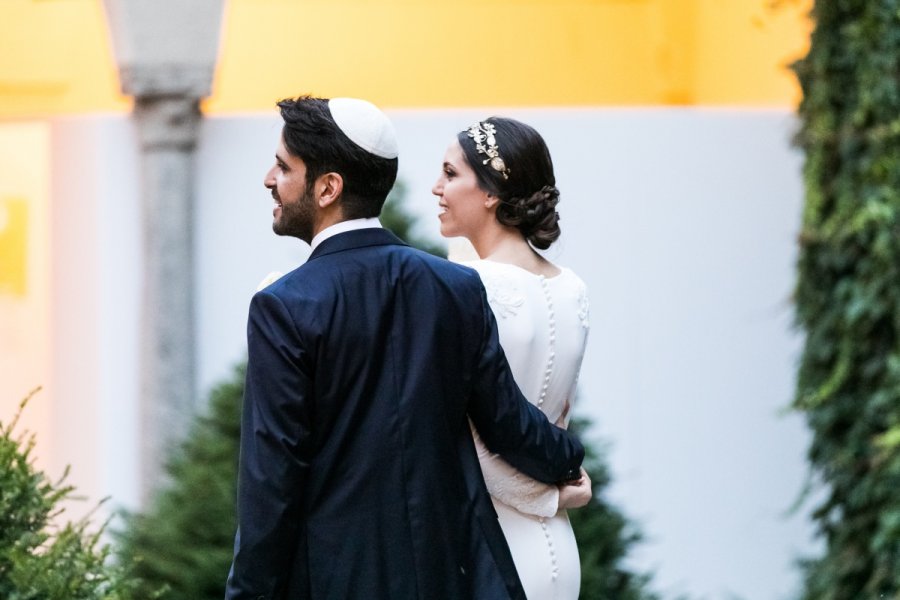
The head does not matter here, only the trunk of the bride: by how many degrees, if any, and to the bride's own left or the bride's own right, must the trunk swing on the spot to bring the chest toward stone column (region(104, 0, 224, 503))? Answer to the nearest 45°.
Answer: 0° — they already face it

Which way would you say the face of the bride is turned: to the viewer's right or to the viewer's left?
to the viewer's left

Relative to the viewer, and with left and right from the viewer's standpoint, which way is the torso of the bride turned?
facing away from the viewer and to the left of the viewer

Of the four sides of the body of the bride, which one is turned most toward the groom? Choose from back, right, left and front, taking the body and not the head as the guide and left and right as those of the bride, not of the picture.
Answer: left

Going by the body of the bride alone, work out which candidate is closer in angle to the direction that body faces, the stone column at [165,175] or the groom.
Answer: the stone column
